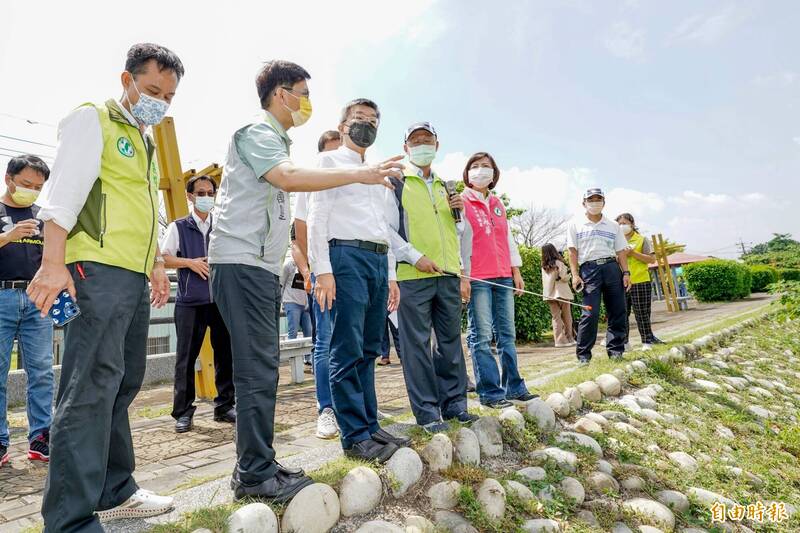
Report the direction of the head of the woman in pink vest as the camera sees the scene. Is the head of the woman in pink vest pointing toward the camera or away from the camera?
toward the camera

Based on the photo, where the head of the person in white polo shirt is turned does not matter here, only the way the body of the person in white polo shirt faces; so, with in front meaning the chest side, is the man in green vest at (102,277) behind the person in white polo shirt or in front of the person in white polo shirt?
in front

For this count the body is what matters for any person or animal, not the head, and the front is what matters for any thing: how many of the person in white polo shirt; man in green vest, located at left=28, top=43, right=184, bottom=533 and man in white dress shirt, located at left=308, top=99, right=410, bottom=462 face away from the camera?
0

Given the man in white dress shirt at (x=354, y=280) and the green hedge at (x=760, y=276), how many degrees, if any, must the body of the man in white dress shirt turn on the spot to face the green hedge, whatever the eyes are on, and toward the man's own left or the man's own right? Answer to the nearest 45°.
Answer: approximately 90° to the man's own left

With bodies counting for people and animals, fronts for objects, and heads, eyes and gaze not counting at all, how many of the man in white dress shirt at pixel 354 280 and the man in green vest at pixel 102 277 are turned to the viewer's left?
0

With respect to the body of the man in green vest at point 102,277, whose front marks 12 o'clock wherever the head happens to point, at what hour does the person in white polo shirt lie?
The person in white polo shirt is roughly at 10 o'clock from the man in green vest.

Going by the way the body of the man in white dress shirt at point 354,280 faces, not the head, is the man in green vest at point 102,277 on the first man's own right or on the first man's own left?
on the first man's own right

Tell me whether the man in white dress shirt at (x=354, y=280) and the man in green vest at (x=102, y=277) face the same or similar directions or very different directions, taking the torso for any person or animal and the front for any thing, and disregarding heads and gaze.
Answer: same or similar directions

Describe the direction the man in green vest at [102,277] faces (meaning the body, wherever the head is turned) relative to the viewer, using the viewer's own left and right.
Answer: facing the viewer and to the right of the viewer

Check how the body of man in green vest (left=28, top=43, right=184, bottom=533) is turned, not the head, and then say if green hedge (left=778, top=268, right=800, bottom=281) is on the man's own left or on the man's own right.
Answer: on the man's own left

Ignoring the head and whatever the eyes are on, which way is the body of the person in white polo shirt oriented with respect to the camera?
toward the camera

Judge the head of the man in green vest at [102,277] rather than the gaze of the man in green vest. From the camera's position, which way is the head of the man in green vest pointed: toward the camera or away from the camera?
toward the camera

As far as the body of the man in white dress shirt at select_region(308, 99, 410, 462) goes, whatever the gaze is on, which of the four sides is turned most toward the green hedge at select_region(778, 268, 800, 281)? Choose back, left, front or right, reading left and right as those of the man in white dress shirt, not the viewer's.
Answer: left

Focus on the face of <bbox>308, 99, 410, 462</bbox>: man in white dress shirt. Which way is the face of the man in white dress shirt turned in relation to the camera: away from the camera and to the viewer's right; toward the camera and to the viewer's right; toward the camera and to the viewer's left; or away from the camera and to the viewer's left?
toward the camera and to the viewer's right

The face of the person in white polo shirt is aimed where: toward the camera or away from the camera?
toward the camera

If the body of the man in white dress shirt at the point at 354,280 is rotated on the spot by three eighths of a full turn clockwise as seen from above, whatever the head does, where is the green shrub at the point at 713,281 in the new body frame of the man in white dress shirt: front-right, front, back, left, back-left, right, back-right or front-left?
back-right

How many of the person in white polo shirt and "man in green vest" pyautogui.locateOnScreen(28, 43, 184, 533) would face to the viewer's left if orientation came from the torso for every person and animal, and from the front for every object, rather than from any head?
0
